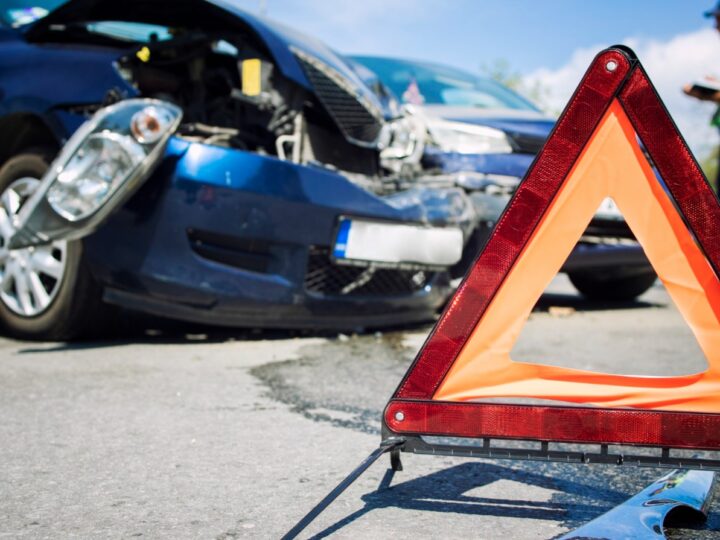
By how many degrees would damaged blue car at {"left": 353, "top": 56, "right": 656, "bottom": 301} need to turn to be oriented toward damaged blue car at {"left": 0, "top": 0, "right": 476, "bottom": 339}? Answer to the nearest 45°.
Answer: approximately 90° to its right

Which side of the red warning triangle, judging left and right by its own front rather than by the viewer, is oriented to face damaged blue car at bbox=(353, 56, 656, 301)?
back

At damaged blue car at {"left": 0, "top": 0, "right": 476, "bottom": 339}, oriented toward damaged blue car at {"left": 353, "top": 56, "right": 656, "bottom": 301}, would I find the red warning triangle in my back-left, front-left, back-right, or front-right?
back-right

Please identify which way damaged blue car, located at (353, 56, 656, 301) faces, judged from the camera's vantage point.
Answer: facing the viewer and to the right of the viewer

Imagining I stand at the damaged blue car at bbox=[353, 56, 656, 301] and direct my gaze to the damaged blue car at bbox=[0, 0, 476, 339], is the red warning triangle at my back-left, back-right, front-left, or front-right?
front-left

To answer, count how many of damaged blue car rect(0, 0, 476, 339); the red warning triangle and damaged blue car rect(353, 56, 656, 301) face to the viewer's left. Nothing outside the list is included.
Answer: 0

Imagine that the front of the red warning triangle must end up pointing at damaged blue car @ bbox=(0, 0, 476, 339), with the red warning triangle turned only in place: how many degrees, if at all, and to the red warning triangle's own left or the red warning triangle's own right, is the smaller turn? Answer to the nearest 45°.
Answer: approximately 135° to the red warning triangle's own right

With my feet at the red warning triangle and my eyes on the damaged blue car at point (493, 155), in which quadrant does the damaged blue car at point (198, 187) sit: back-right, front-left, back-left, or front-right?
front-left

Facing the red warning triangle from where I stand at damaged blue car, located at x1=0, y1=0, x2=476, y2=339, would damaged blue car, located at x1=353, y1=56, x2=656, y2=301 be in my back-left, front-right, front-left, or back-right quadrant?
back-left

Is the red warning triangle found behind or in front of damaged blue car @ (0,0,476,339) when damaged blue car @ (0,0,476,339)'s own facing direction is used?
in front

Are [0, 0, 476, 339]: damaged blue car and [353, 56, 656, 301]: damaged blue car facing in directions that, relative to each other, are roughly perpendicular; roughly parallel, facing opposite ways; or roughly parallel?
roughly parallel

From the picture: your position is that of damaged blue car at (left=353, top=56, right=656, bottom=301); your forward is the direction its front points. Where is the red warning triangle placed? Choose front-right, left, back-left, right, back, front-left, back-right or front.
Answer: front-right

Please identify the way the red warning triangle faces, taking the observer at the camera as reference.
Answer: facing the viewer

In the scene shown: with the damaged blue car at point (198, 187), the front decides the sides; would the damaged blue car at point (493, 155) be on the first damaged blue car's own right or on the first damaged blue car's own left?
on the first damaged blue car's own left
